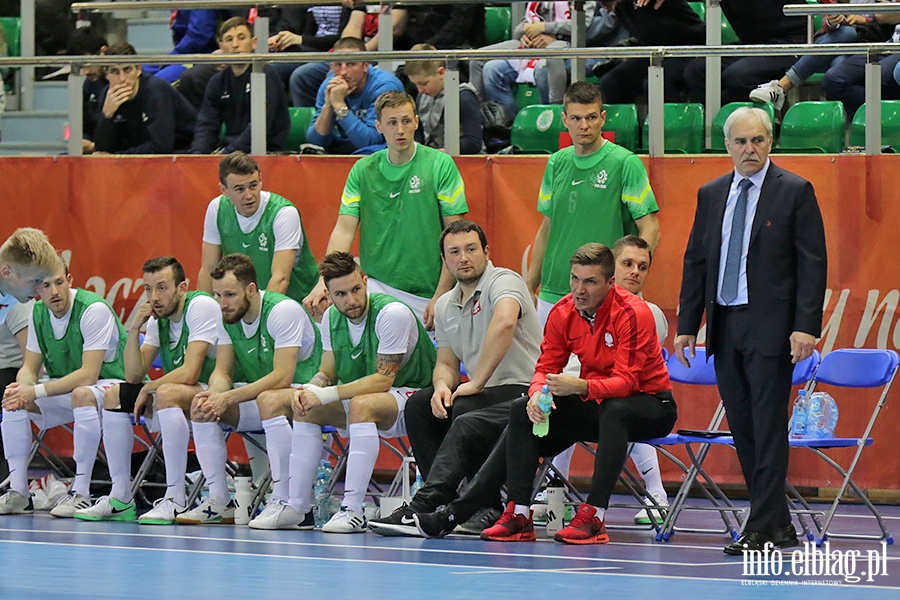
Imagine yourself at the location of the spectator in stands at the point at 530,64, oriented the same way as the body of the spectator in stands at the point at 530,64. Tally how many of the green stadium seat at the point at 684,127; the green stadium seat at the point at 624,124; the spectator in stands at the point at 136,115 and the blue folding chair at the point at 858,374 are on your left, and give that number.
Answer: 3

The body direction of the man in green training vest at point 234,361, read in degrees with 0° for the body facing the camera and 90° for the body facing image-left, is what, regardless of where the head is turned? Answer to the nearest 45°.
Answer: approximately 45°

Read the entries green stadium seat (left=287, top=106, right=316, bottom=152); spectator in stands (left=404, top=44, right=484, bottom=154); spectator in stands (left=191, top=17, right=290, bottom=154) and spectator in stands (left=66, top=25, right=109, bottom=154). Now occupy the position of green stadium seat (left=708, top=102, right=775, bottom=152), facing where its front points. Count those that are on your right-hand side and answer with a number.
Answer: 4

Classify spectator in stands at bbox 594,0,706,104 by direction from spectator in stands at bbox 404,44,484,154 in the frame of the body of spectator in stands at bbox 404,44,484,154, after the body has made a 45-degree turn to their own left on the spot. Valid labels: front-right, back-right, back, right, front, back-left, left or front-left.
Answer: left

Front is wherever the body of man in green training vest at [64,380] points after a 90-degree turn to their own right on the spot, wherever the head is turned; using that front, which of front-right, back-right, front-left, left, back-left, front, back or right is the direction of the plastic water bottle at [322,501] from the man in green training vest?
back

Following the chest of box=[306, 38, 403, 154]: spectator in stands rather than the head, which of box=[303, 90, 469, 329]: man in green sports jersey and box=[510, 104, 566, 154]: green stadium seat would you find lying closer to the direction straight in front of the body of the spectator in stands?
the man in green sports jersey

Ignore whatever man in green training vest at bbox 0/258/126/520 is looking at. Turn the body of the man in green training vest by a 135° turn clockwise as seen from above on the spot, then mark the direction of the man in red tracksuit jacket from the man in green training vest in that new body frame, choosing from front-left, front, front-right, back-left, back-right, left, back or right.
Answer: back-right

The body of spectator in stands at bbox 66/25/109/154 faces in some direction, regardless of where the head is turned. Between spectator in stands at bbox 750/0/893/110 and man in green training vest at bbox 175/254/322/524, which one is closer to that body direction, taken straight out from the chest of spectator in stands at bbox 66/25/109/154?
the man in green training vest

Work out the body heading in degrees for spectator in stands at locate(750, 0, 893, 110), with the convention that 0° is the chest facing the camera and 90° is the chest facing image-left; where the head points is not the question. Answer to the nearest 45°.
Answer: approximately 45°

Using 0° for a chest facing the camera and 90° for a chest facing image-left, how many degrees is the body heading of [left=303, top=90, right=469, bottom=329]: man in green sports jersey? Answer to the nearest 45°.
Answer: approximately 0°

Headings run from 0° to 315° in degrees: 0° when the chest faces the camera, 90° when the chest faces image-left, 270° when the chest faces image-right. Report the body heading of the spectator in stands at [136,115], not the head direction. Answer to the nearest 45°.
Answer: approximately 45°
